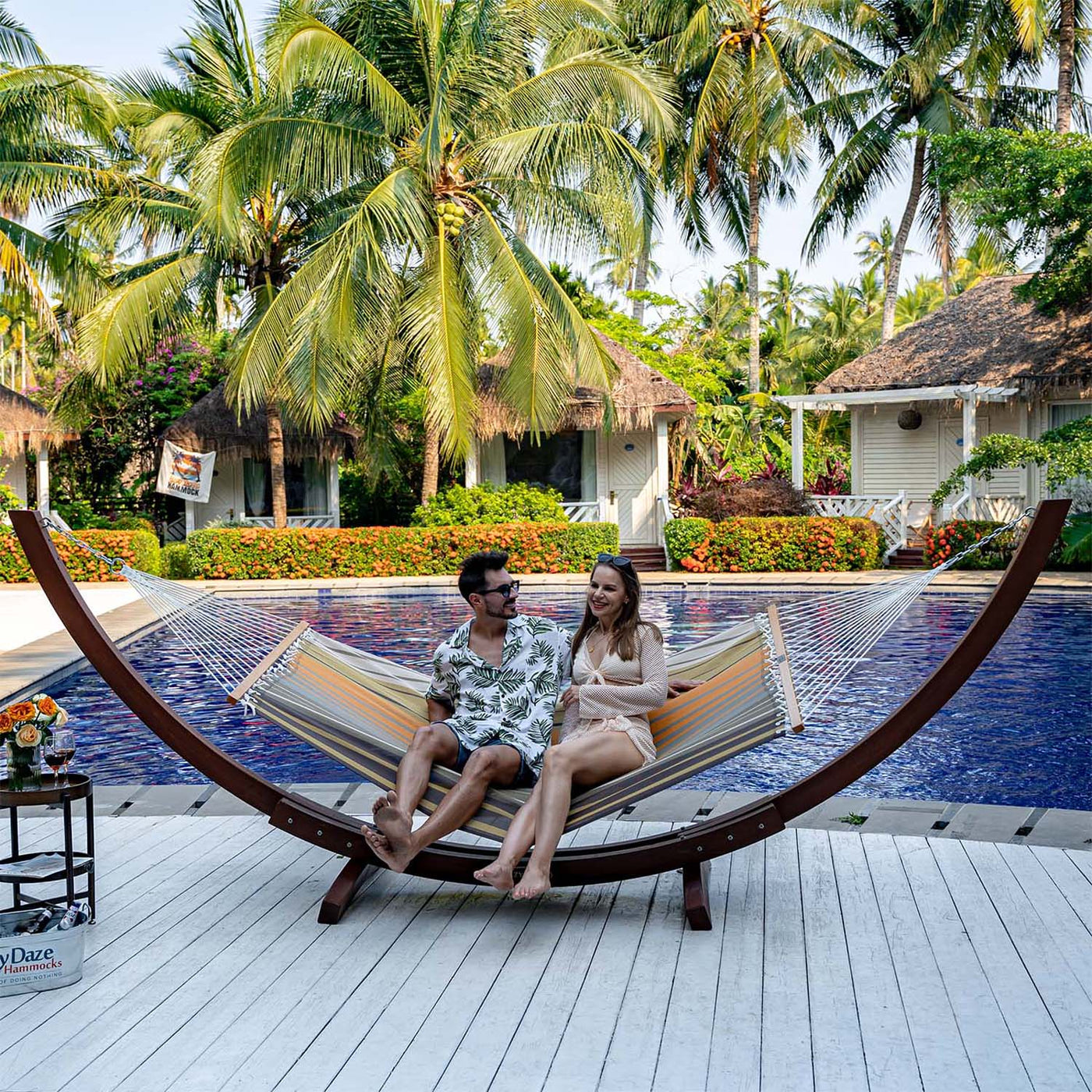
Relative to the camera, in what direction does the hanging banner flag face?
facing the viewer

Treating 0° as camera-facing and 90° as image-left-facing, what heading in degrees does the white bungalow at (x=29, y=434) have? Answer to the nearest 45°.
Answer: approximately 315°

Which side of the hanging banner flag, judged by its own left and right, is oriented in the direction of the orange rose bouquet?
front

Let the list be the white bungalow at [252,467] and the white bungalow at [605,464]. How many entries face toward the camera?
2

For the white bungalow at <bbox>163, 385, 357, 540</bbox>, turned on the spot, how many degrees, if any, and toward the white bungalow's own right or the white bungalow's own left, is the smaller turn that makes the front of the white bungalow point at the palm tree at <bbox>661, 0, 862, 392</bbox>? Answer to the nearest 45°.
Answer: approximately 90° to the white bungalow's own left

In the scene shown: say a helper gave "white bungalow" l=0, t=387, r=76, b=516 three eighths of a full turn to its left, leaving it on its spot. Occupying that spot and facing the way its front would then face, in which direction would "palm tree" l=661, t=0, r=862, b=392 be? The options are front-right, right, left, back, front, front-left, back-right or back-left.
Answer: right

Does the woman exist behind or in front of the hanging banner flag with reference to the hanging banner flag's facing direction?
in front

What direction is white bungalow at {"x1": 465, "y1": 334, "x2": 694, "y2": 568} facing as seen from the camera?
toward the camera

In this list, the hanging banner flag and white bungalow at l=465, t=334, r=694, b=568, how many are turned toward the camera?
2

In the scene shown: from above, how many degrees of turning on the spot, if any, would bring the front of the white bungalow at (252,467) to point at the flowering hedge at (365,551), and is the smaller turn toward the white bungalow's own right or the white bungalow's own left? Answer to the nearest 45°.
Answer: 0° — it already faces it

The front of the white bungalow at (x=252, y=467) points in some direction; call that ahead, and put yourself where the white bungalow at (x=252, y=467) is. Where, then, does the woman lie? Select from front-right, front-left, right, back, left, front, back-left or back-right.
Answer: front

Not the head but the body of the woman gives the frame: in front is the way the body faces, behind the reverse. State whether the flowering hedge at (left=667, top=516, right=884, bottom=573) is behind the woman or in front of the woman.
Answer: behind

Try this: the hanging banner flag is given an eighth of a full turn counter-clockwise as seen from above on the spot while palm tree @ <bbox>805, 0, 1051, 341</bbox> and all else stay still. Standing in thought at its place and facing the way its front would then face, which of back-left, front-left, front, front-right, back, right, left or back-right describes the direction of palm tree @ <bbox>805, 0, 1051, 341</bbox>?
front-left

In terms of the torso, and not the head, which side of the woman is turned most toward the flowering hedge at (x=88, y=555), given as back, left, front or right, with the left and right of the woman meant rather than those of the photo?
right

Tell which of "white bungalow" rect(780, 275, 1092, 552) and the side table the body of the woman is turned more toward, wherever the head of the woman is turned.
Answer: the side table

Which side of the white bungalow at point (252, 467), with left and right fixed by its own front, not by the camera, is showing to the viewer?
front

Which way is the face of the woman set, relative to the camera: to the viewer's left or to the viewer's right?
to the viewer's left
